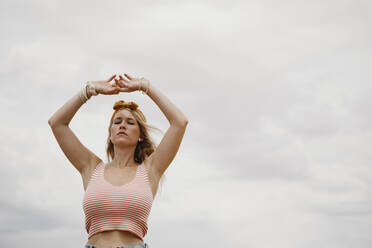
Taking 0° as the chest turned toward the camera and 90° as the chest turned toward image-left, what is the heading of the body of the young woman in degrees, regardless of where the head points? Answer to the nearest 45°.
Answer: approximately 0°
